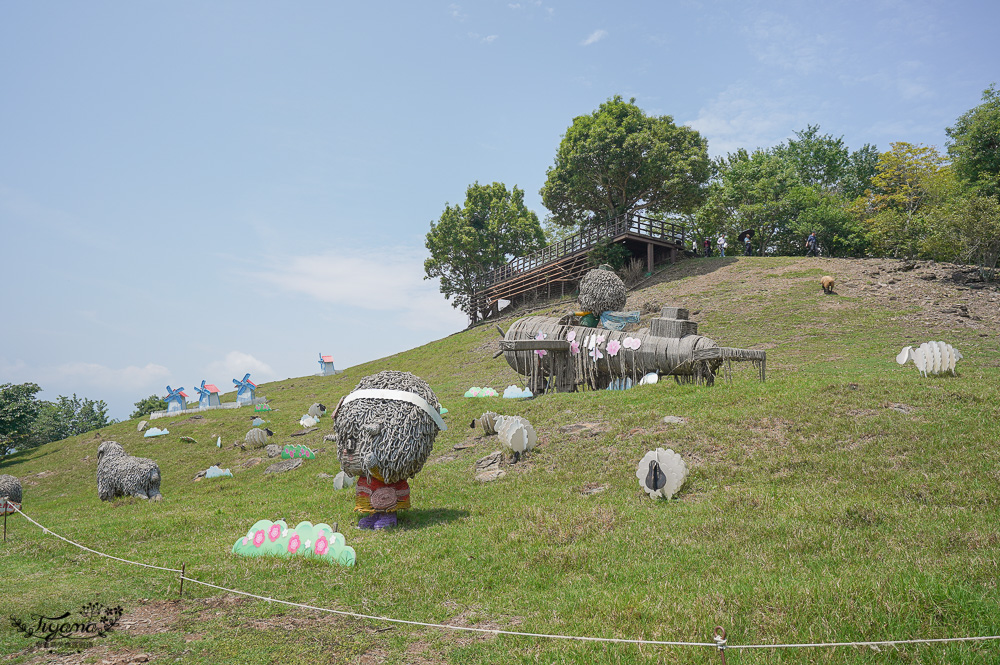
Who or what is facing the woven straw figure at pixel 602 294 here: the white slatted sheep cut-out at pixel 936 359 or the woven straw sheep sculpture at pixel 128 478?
the white slatted sheep cut-out at pixel 936 359

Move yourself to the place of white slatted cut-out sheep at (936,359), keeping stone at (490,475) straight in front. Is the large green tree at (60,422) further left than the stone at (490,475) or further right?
right

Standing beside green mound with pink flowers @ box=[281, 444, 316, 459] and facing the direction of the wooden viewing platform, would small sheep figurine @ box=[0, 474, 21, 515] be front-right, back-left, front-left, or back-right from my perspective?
back-left

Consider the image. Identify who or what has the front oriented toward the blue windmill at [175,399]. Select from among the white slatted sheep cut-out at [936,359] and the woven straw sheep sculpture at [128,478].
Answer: the white slatted sheep cut-out at [936,359]

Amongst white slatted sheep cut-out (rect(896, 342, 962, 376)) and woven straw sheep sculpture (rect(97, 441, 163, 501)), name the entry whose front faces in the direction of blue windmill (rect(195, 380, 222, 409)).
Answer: white slatted sheep cut-out (rect(896, 342, 962, 376))

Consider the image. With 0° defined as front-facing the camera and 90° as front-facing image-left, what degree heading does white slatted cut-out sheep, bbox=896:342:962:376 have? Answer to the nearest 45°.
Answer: approximately 90°
